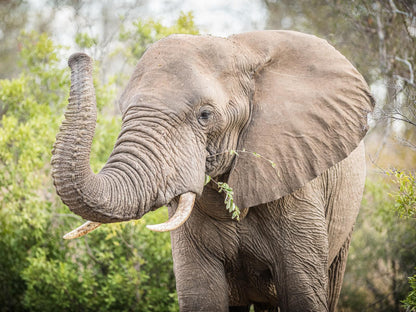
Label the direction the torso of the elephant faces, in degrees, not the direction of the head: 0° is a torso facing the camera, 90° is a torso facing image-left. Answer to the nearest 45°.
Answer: approximately 45°
